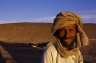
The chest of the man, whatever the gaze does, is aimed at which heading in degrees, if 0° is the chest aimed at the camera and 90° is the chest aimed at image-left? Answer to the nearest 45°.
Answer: approximately 0°
